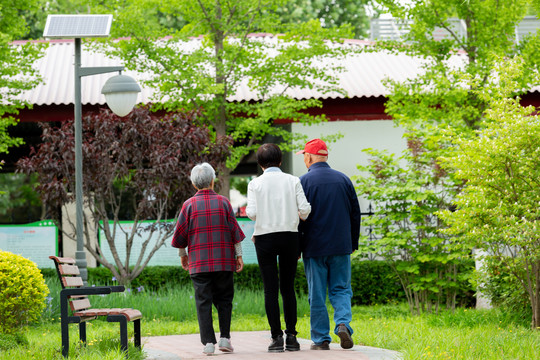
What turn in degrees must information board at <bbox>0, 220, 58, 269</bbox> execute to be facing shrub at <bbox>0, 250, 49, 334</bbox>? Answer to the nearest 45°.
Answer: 0° — it already faces it

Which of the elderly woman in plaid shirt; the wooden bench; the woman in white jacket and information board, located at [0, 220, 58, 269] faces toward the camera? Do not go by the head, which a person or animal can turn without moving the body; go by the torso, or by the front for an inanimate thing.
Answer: the information board

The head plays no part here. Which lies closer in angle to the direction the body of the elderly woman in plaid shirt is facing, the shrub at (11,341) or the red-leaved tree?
the red-leaved tree

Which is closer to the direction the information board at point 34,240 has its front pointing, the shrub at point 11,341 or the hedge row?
the shrub

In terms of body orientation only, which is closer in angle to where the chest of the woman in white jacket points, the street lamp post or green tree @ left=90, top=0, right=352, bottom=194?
the green tree

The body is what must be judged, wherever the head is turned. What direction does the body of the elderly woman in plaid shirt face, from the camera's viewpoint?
away from the camera

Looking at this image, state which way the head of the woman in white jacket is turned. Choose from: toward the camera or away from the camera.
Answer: away from the camera

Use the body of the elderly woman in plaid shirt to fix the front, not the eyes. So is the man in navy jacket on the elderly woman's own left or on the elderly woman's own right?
on the elderly woman's own right

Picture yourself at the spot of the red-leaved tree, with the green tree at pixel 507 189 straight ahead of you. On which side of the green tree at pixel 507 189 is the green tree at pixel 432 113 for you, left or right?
left

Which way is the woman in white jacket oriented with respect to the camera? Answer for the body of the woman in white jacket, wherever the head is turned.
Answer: away from the camera

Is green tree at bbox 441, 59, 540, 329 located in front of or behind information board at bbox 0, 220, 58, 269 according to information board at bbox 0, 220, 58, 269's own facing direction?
in front

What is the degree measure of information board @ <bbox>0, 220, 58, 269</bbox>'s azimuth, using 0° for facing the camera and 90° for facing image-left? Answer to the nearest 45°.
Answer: approximately 0°

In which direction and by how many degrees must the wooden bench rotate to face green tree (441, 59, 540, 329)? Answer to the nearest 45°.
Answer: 0° — it already faces it

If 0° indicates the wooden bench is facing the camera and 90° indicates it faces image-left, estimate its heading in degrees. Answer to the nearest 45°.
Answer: approximately 270°

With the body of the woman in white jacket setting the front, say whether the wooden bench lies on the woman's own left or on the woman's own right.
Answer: on the woman's own left
